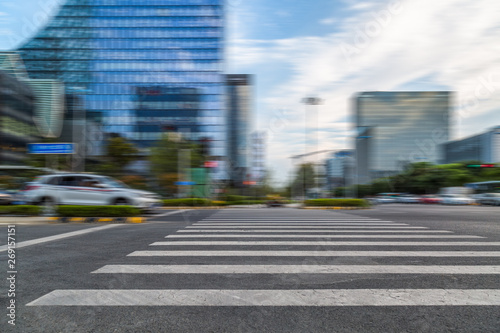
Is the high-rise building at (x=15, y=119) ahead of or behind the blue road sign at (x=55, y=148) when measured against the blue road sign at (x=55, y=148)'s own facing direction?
behind

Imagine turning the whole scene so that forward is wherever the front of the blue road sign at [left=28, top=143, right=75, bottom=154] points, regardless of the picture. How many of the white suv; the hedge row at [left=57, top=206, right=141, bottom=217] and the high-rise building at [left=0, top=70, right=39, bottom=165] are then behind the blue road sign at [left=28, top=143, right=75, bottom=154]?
1

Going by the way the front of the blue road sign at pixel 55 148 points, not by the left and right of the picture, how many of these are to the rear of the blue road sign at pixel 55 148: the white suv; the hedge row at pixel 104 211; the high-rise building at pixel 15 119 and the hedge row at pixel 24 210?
1

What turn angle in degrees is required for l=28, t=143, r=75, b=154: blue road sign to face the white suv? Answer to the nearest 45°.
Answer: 0° — it already faces it

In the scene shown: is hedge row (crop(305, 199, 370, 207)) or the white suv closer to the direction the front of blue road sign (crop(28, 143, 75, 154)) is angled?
the white suv

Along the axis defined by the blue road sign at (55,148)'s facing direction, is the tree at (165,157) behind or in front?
behind

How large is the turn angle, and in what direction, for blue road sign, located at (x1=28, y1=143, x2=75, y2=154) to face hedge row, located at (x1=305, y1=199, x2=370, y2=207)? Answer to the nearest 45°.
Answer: approximately 90° to its left

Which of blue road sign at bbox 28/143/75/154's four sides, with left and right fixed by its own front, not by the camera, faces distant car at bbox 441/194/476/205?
left

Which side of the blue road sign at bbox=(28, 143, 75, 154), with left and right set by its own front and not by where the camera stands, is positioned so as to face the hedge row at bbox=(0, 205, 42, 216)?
front

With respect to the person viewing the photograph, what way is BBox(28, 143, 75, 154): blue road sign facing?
facing the viewer

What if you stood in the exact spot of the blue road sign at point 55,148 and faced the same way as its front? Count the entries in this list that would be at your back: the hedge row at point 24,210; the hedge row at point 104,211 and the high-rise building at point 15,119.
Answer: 1

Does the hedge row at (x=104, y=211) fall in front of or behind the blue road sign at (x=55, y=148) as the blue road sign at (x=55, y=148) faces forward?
in front

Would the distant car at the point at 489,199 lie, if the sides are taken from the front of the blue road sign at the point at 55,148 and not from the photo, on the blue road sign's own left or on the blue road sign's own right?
on the blue road sign's own left
